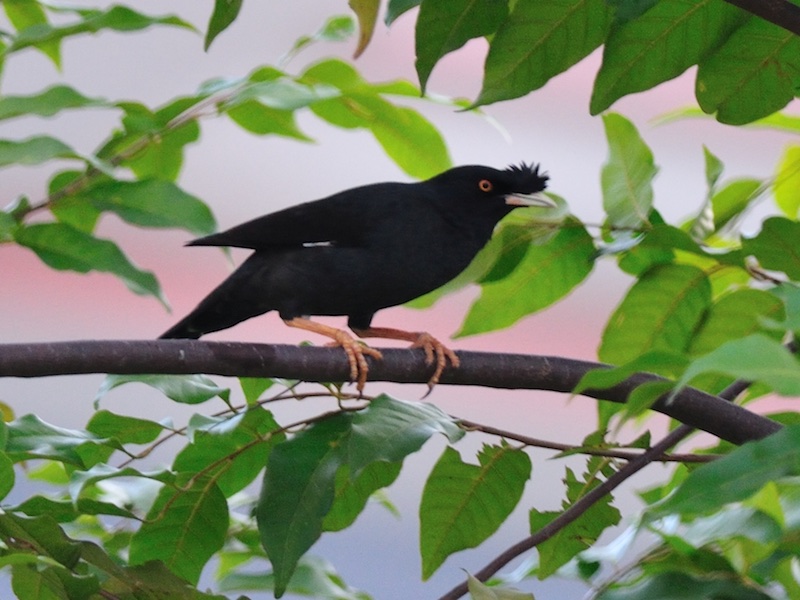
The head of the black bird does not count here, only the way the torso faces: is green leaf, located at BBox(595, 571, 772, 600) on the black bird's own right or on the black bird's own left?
on the black bird's own right

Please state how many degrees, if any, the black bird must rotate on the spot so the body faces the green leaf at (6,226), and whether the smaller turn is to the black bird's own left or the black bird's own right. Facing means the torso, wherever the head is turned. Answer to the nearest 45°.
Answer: approximately 135° to the black bird's own right

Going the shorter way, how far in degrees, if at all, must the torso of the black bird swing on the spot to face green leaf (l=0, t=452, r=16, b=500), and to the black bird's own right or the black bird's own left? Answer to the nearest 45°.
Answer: approximately 180°

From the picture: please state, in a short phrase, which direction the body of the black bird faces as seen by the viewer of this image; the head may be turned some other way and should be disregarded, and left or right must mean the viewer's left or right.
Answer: facing to the right of the viewer

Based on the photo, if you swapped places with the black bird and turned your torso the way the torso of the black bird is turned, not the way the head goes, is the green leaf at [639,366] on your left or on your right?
on your right

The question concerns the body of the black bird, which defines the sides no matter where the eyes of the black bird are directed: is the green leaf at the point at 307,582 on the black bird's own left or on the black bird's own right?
on the black bird's own right

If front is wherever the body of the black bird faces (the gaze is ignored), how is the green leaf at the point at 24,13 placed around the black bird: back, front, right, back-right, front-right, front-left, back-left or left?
back

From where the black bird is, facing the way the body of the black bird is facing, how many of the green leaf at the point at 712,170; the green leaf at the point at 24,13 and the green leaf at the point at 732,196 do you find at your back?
1

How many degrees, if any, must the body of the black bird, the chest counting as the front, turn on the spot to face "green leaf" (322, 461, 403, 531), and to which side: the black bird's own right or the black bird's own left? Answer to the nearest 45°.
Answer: approximately 90° to the black bird's own right

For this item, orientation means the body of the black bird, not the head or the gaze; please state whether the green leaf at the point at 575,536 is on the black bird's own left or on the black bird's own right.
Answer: on the black bird's own right
